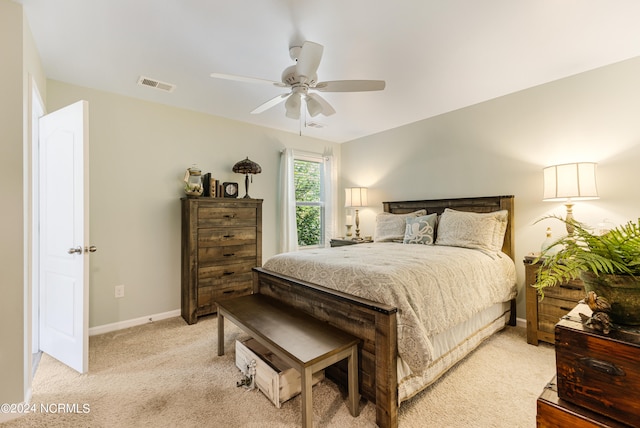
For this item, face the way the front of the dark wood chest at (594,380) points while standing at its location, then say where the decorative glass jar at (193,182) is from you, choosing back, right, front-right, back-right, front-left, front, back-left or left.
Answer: front-right

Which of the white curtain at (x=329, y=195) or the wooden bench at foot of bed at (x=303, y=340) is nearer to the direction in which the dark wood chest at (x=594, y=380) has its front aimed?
the wooden bench at foot of bed

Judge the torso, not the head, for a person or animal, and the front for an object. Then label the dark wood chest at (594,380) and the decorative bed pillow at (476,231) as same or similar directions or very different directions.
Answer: same or similar directions

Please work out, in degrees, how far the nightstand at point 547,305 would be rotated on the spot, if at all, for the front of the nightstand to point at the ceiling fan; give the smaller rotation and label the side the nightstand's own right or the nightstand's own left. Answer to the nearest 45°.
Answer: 0° — it already faces it

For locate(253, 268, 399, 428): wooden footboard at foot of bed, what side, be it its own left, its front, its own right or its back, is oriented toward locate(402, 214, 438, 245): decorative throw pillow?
back

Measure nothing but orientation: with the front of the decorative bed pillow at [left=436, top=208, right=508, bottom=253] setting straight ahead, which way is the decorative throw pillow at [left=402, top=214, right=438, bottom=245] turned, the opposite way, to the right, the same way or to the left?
the same way

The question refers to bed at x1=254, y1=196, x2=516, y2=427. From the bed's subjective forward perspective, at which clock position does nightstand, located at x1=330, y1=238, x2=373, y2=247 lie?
The nightstand is roughly at 4 o'clock from the bed.

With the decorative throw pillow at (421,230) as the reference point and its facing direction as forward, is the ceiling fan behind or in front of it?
in front

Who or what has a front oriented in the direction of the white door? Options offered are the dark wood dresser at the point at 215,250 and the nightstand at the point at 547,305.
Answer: the nightstand

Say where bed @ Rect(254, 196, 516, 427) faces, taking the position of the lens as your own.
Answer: facing the viewer and to the left of the viewer

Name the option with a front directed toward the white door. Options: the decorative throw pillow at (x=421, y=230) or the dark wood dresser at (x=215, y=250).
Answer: the decorative throw pillow

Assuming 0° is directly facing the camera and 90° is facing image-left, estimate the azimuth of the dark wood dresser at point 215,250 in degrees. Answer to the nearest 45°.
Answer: approximately 315°

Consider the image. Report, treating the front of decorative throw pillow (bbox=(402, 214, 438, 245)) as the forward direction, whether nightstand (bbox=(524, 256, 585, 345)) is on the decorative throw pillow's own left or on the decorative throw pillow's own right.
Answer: on the decorative throw pillow's own left

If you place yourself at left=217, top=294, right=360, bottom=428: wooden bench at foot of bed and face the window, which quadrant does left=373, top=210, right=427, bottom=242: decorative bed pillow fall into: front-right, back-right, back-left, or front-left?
front-right

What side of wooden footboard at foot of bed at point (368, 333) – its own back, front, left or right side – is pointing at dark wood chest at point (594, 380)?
left

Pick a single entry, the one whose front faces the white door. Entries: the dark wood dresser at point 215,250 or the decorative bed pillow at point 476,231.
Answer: the decorative bed pillow

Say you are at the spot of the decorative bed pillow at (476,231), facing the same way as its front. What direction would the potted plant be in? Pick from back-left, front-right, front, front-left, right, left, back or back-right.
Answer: front-left
